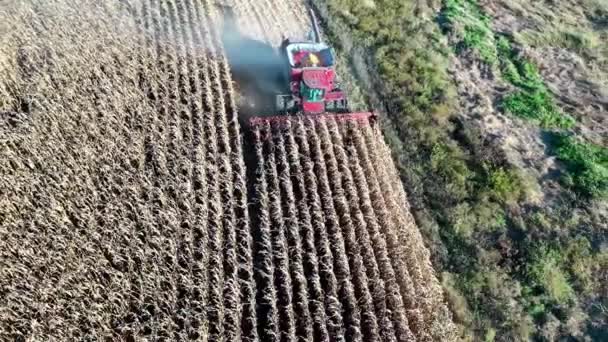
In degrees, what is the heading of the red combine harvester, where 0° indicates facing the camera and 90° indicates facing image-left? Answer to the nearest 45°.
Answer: approximately 0°

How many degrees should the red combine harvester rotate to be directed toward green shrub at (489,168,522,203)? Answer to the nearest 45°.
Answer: approximately 45° to its left

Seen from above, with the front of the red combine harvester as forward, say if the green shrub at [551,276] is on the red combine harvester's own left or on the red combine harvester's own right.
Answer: on the red combine harvester's own left

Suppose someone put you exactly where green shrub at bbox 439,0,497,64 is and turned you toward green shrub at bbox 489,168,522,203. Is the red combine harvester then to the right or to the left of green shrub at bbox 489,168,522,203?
right

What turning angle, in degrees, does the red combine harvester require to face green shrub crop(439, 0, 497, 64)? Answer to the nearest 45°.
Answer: approximately 135° to its left

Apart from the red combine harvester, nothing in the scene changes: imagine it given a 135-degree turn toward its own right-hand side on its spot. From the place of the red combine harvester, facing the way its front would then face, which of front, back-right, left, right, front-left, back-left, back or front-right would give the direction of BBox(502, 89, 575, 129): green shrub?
back-right

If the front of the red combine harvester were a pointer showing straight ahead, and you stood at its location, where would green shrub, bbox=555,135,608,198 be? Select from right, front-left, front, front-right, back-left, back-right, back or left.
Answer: left
